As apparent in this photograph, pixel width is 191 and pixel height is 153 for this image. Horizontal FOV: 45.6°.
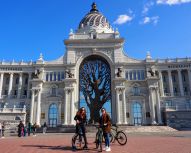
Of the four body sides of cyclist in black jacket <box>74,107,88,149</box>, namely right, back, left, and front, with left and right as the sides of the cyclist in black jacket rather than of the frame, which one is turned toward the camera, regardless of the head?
front
